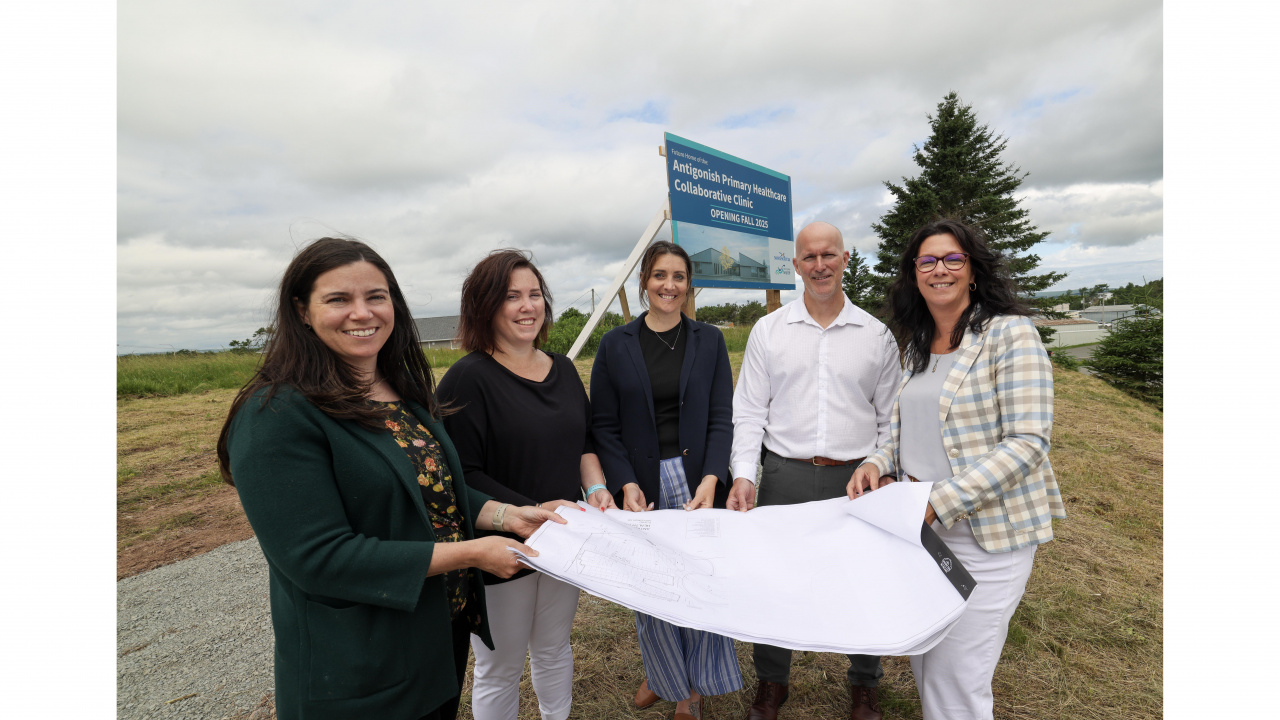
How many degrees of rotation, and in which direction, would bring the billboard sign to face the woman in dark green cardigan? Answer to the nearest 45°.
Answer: approximately 45° to its right

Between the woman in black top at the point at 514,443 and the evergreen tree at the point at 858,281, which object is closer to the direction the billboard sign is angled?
the woman in black top

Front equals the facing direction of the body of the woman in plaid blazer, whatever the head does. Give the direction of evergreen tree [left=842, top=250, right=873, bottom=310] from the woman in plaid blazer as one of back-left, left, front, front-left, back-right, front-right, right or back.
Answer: back-right

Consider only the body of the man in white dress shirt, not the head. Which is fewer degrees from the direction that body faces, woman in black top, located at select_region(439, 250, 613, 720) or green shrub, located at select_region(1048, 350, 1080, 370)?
the woman in black top

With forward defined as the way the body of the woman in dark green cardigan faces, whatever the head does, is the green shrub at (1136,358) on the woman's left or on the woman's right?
on the woman's left

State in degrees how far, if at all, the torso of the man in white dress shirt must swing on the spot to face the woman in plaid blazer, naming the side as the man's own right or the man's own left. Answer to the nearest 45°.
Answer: approximately 45° to the man's own left

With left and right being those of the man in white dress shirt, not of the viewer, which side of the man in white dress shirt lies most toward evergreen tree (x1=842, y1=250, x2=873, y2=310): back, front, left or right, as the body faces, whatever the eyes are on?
back

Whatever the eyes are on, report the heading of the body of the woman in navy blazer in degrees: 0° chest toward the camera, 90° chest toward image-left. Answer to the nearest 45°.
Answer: approximately 0°

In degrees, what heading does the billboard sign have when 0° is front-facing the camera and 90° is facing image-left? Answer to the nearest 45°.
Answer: approximately 315°

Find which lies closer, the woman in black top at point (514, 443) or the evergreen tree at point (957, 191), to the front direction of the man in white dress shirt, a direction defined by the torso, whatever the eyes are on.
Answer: the woman in black top

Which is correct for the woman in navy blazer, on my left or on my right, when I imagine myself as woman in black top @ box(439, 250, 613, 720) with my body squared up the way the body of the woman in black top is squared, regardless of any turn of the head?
on my left

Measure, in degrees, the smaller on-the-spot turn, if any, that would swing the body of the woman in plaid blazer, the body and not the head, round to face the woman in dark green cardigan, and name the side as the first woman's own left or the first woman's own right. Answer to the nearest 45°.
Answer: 0° — they already face them
